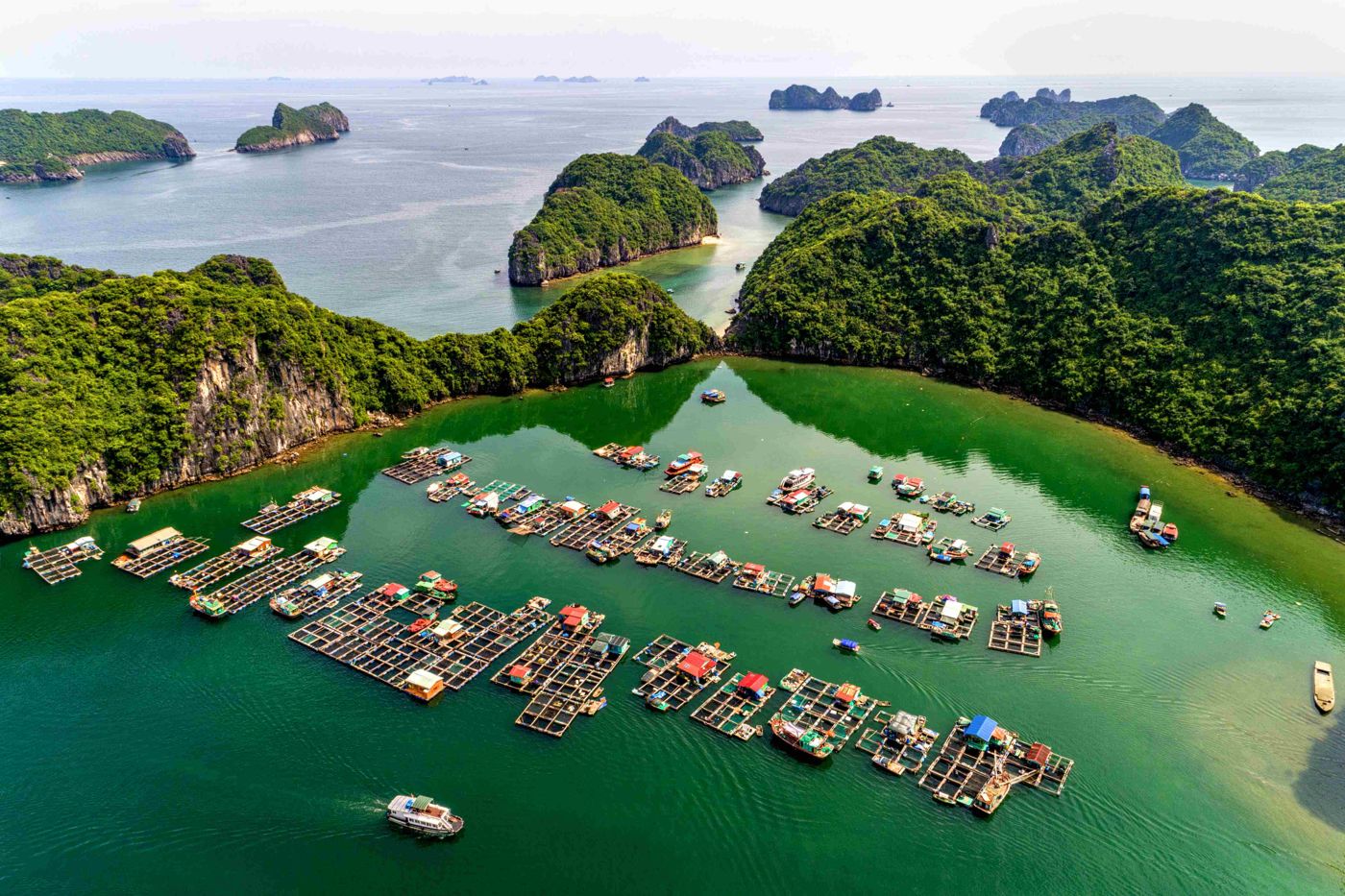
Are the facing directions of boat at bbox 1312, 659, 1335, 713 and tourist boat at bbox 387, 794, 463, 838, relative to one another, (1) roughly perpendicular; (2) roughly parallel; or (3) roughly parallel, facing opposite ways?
roughly perpendicular

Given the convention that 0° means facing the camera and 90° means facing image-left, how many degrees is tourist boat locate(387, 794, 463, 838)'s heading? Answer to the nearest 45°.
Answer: approximately 315°

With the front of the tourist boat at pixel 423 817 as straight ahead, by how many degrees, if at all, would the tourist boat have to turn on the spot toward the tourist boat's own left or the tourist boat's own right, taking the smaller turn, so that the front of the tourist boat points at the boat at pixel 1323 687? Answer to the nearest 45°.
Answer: approximately 45° to the tourist boat's own left
